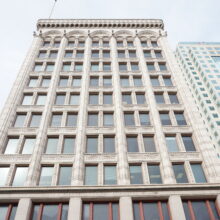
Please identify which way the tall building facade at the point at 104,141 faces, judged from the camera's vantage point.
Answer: facing the viewer
